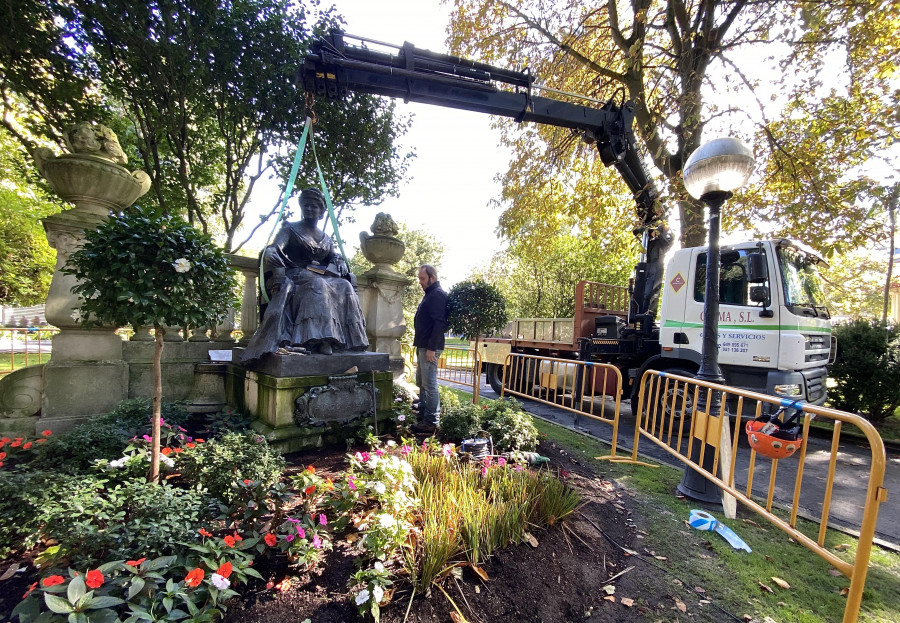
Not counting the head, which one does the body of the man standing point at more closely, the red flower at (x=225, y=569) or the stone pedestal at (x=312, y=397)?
the stone pedestal

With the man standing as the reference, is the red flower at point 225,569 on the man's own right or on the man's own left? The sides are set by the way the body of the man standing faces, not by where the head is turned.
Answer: on the man's own left

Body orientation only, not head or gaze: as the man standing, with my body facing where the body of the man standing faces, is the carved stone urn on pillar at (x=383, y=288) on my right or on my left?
on my right

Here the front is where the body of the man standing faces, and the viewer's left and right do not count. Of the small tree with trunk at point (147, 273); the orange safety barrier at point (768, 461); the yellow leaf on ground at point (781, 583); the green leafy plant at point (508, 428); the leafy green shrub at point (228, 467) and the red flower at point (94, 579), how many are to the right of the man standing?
0

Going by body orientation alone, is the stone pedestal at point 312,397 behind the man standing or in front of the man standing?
in front

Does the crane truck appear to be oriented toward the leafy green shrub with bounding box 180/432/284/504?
no

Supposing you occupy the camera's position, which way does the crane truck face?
facing the viewer and to the right of the viewer

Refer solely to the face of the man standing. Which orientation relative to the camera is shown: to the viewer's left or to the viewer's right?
to the viewer's left

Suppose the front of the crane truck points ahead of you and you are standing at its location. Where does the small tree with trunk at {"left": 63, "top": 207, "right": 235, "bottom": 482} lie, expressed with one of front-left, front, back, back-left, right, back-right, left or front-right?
right

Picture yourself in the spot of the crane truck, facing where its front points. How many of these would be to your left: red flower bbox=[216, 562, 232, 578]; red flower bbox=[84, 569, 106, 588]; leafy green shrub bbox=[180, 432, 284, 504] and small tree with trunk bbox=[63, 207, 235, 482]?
0

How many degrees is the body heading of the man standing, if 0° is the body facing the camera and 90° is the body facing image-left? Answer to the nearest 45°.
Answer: approximately 90°

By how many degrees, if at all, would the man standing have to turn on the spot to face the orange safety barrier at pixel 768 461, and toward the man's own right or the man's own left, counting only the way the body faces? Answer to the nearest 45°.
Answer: approximately 135° to the man's own left
